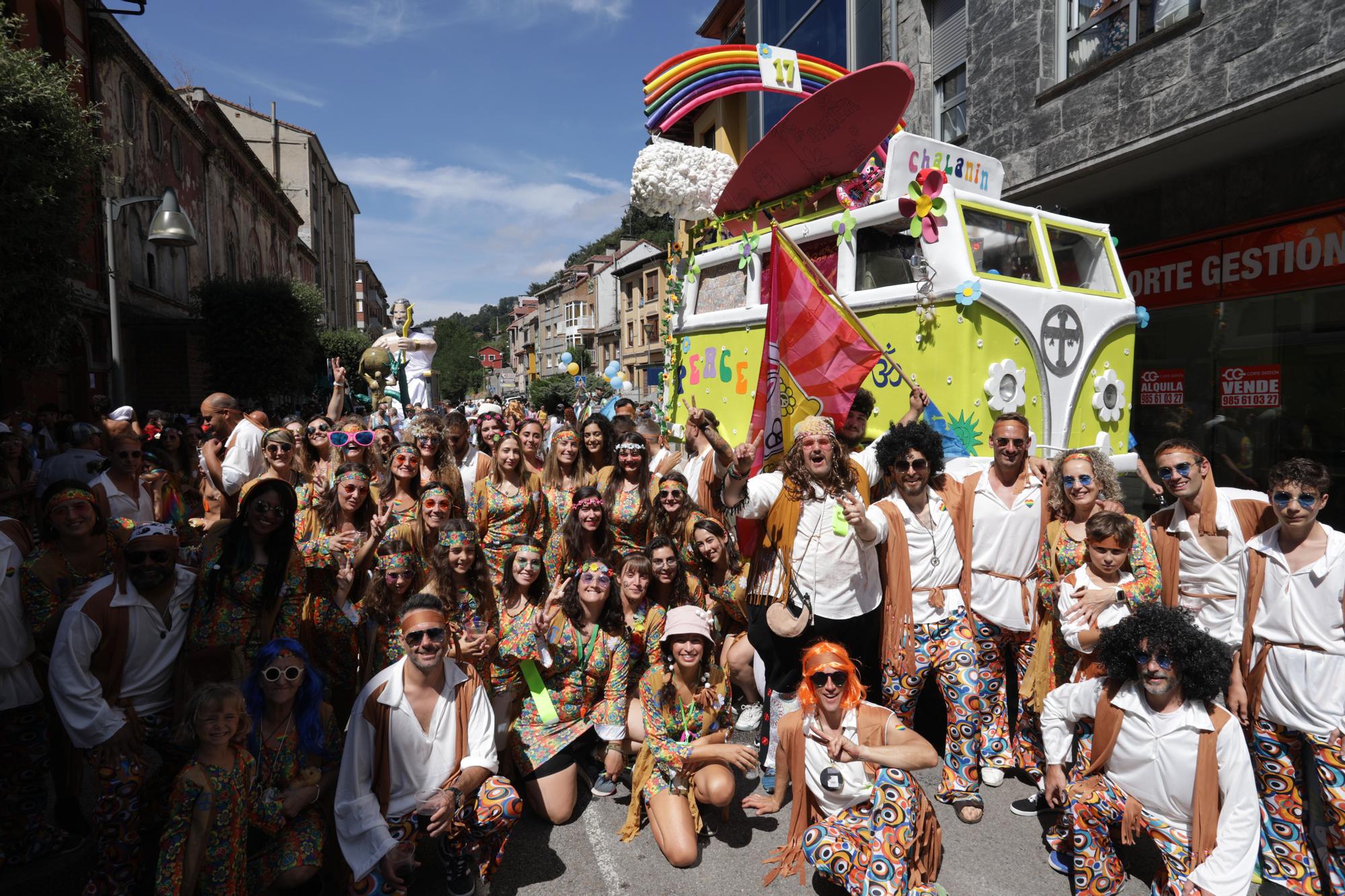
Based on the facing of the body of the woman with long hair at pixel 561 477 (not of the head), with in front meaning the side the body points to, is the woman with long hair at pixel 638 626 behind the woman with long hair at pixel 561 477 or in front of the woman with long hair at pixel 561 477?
in front

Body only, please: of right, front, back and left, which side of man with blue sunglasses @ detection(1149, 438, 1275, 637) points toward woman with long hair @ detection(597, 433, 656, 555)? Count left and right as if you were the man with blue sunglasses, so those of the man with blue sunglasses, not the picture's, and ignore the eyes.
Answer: right

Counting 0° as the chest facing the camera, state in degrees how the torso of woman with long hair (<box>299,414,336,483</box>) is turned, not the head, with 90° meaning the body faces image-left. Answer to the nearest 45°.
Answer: approximately 0°

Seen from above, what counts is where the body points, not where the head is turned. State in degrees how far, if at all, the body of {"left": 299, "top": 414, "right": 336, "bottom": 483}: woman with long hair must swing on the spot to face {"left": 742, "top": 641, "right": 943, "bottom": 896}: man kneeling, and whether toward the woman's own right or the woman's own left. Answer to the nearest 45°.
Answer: approximately 45° to the woman's own left

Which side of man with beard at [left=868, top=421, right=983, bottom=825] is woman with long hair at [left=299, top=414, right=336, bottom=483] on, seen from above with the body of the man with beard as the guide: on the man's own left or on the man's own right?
on the man's own right

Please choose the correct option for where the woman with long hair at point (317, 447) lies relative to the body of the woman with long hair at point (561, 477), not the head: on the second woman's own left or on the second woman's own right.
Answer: on the second woman's own right

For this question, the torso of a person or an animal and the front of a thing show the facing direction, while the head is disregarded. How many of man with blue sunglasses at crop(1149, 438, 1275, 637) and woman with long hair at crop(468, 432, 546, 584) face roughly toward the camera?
2

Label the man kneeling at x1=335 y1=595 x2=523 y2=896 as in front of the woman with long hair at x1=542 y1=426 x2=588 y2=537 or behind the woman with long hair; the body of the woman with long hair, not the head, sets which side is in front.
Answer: in front
